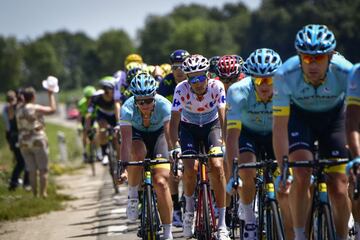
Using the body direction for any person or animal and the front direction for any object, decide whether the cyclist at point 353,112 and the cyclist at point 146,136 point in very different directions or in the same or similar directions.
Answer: same or similar directions

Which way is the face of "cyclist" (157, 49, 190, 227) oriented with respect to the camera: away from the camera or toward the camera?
toward the camera

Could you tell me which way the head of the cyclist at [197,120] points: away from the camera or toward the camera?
toward the camera

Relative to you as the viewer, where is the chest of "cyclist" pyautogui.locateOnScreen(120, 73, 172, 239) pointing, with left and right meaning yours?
facing the viewer

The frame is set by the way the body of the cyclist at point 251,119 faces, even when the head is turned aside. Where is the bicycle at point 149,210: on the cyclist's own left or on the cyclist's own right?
on the cyclist's own right

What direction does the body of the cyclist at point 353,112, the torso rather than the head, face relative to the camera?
toward the camera

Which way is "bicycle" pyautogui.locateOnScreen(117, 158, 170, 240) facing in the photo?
toward the camera

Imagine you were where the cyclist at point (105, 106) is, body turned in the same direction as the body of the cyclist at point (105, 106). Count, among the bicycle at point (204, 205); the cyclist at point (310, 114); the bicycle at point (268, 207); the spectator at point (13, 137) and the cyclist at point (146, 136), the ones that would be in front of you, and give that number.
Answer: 4

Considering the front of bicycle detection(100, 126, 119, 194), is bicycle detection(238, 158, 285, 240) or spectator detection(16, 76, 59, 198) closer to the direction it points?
the bicycle

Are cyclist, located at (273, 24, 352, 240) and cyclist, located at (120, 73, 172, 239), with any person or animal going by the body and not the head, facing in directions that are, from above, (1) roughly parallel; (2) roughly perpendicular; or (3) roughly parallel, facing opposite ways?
roughly parallel

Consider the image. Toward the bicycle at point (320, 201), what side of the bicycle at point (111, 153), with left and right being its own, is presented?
front
